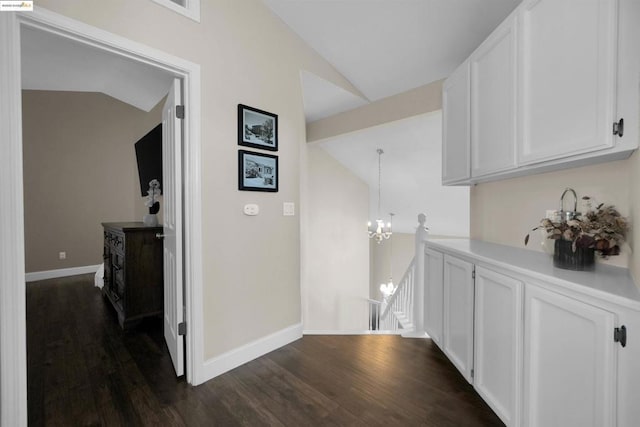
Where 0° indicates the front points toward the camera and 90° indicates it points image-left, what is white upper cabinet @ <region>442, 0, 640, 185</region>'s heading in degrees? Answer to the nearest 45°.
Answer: approximately 45°

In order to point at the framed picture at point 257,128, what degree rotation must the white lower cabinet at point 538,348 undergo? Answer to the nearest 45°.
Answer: approximately 45° to its right

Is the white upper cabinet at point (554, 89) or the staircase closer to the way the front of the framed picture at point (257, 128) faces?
the white upper cabinet

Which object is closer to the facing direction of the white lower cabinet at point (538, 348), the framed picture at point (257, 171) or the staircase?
the framed picture

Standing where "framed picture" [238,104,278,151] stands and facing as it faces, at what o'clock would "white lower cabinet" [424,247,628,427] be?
The white lower cabinet is roughly at 12 o'clock from the framed picture.

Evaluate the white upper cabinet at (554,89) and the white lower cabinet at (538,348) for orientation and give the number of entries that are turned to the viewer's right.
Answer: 0

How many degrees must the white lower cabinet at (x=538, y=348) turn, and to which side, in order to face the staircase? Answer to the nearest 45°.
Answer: approximately 90° to its right

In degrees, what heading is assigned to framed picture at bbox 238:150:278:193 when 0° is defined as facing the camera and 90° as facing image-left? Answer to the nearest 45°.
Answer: approximately 315°

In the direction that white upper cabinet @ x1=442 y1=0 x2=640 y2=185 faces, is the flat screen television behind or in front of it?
in front

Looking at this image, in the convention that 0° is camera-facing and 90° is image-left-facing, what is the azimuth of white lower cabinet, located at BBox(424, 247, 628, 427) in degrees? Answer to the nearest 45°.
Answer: approximately 45°

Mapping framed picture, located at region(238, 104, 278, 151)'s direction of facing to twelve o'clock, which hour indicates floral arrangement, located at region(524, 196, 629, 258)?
The floral arrangement is roughly at 12 o'clock from the framed picture.

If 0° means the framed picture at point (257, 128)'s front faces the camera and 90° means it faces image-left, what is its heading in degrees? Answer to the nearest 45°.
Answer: approximately 315°

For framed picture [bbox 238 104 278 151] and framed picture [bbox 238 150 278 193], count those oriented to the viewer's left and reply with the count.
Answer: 0
